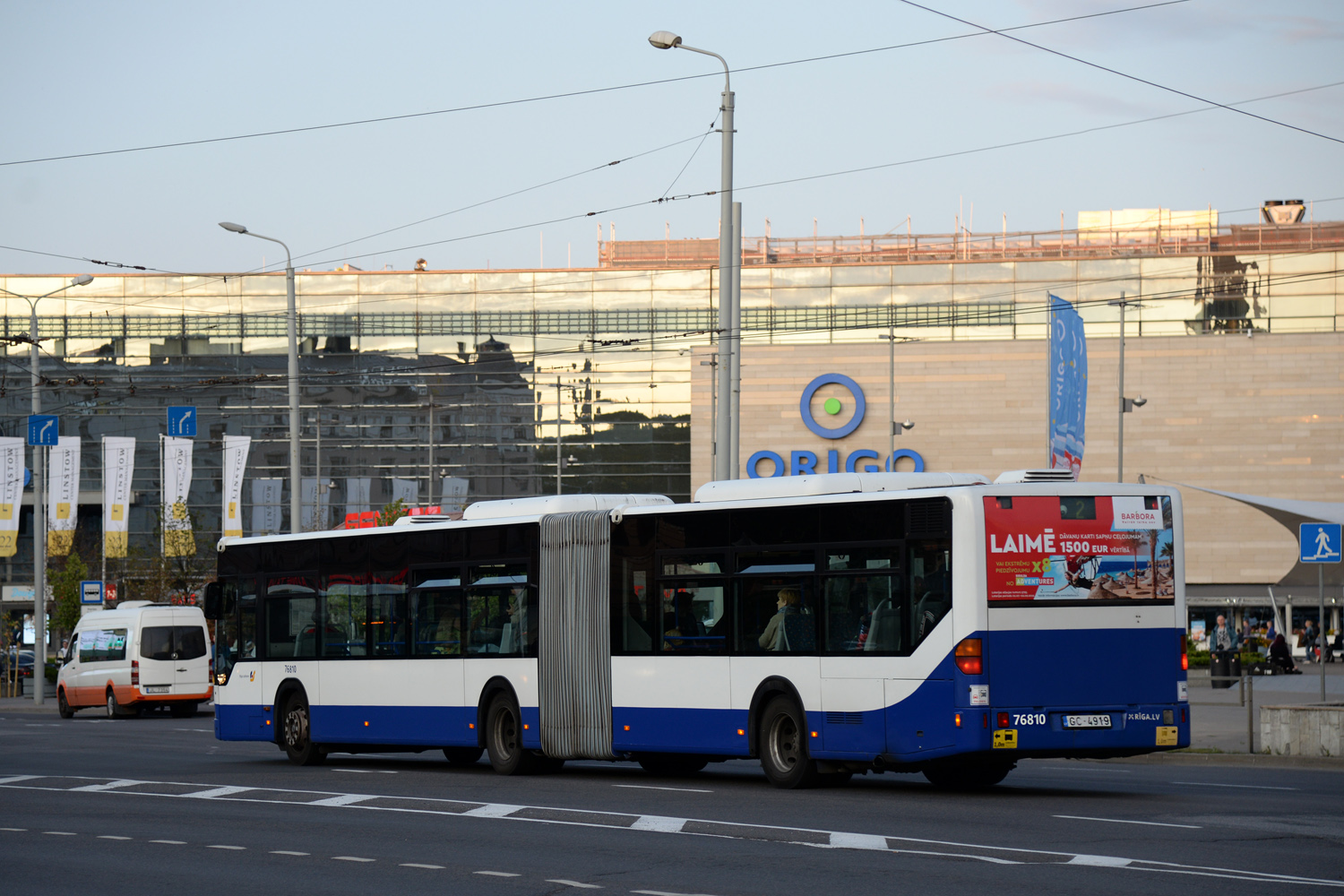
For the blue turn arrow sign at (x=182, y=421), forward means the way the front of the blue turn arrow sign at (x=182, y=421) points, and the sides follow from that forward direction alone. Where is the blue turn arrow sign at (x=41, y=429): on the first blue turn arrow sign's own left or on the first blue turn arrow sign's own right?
on the first blue turn arrow sign's own right

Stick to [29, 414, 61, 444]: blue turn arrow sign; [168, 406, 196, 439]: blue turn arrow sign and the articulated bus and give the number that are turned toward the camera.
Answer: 2

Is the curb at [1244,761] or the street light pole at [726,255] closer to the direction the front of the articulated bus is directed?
the street light pole

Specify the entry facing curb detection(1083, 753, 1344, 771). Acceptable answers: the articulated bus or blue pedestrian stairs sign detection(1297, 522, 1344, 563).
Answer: the blue pedestrian stairs sign

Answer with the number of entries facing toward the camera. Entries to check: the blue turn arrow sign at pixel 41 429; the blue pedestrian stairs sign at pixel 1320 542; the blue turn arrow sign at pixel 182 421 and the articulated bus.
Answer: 3
